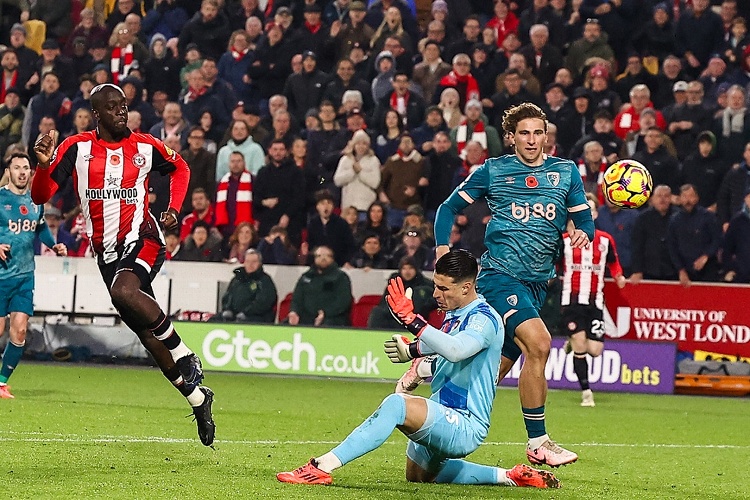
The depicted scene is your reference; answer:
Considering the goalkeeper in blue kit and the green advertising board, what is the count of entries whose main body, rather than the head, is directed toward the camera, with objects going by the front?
1

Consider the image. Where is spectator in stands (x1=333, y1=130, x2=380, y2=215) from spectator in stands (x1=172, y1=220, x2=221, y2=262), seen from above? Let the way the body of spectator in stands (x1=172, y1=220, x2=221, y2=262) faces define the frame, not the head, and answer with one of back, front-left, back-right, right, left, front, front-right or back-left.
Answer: left

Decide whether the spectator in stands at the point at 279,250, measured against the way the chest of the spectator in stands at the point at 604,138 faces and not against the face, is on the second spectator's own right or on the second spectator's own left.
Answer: on the second spectator's own right

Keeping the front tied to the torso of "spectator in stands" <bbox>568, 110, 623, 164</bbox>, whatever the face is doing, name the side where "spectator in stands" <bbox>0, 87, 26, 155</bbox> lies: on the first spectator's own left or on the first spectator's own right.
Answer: on the first spectator's own right

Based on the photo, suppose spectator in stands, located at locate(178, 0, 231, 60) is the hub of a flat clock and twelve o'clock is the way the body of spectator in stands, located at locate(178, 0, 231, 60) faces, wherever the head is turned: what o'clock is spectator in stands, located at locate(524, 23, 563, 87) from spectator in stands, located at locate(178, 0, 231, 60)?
spectator in stands, located at locate(524, 23, 563, 87) is roughly at 10 o'clock from spectator in stands, located at locate(178, 0, 231, 60).

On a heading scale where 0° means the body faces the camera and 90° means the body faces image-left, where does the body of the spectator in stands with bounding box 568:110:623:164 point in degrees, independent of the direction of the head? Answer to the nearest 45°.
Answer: approximately 0°

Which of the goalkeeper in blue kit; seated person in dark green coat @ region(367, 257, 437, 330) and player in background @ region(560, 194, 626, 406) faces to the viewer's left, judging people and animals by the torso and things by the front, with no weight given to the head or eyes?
the goalkeeper in blue kit
